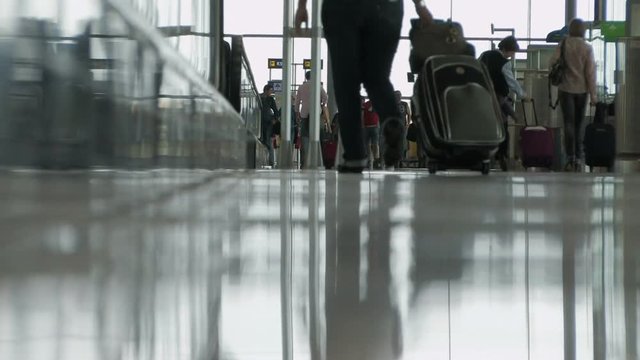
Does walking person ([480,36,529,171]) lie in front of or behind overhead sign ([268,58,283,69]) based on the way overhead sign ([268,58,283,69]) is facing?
in front

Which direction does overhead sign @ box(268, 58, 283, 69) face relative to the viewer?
toward the camera

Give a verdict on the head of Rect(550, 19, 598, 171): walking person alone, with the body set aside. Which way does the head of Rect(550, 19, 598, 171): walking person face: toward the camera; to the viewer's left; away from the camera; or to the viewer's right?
away from the camera

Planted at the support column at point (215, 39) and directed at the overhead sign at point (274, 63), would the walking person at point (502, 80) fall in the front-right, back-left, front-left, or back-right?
front-right

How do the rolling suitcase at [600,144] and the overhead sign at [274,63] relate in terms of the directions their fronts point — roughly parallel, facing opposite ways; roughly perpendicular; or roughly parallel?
roughly parallel

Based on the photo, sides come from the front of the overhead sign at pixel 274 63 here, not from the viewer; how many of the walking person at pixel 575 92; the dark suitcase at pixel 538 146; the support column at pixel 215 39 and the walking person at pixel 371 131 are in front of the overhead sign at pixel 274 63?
4

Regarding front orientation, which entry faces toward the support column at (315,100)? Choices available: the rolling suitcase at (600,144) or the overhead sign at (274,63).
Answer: the overhead sign

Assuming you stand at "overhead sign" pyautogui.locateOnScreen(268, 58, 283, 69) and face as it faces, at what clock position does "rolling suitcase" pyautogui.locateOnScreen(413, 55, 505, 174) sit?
The rolling suitcase is roughly at 12 o'clock from the overhead sign.

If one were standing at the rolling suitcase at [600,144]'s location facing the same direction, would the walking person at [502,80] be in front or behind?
in front

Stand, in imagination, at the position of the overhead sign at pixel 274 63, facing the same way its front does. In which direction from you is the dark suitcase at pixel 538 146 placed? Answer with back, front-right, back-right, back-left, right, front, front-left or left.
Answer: front

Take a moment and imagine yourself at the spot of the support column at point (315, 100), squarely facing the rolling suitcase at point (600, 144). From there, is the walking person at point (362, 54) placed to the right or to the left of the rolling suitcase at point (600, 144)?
right

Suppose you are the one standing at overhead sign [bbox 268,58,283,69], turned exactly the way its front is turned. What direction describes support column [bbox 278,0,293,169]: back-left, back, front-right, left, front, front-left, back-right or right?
front

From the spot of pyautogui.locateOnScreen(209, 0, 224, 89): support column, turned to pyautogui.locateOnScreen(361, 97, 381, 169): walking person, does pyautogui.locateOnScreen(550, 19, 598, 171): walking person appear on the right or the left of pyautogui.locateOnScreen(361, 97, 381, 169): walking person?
right
